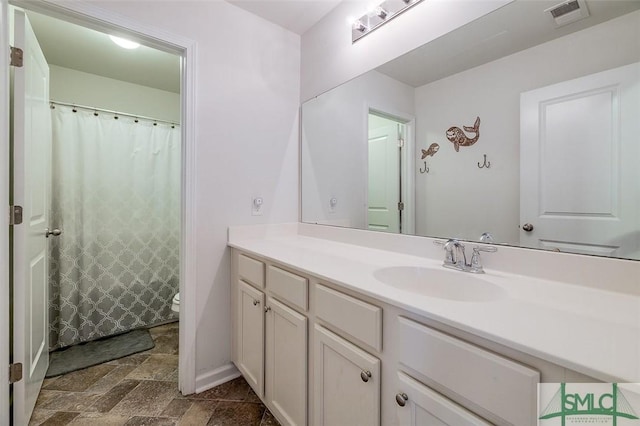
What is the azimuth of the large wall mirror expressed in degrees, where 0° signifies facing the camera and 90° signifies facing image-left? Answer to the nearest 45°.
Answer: approximately 45°

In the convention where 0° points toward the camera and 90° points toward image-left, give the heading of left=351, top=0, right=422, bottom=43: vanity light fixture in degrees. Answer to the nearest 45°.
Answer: approximately 45°

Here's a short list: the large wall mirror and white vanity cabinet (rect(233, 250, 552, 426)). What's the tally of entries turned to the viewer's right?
0

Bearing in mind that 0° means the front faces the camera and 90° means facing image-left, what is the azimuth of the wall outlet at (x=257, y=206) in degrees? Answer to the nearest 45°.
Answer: approximately 315°

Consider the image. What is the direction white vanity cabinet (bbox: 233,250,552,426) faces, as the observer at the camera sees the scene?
facing the viewer and to the left of the viewer

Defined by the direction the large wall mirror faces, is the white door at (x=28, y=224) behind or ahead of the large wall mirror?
ahead

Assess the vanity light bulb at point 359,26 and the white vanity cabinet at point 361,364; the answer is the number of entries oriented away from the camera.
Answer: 0

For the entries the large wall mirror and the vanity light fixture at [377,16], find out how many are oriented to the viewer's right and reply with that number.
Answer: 0

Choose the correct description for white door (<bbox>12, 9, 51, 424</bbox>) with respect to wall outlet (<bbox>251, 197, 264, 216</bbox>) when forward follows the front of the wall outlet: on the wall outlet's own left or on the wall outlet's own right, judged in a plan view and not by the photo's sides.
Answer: on the wall outlet's own right

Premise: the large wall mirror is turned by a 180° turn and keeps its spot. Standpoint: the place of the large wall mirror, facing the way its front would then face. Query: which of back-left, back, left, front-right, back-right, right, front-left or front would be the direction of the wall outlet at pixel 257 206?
back-left
